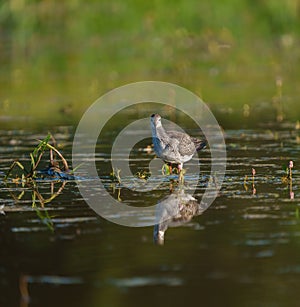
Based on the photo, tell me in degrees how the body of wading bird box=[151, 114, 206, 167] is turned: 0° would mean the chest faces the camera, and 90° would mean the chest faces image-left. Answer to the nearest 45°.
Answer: approximately 90°
